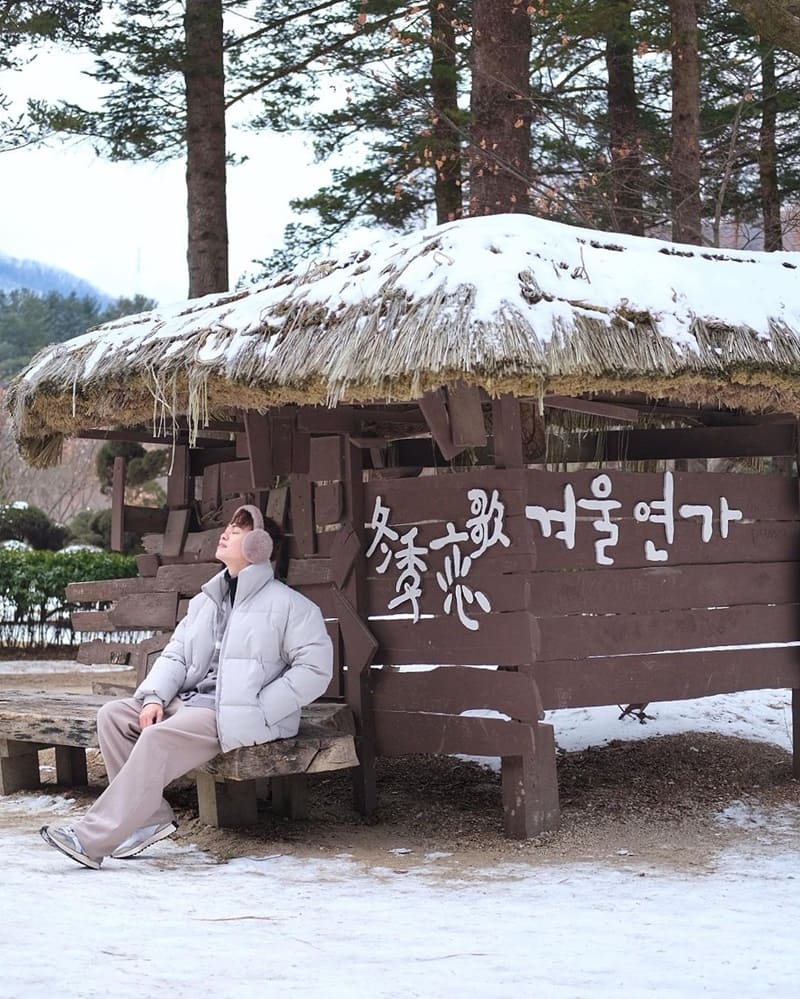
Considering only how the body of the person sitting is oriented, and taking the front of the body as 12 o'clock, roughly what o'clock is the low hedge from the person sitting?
The low hedge is roughly at 4 o'clock from the person sitting.

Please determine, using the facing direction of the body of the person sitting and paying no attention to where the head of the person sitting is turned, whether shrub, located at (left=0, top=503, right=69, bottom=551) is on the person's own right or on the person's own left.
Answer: on the person's own right

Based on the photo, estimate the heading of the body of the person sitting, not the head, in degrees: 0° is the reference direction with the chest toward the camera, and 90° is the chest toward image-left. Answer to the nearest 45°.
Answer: approximately 45°
